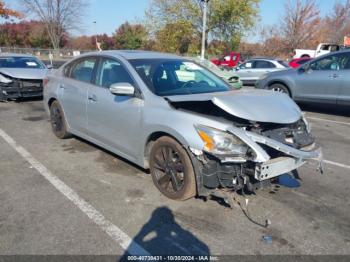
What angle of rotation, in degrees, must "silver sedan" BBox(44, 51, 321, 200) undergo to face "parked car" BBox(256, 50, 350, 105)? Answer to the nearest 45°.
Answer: approximately 90° to its left

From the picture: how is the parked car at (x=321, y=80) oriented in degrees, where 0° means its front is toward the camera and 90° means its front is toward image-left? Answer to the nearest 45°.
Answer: approximately 90°

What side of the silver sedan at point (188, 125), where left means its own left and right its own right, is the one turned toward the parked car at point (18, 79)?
back

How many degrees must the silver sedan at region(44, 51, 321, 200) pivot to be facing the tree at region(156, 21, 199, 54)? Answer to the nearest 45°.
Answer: approximately 135° to its left

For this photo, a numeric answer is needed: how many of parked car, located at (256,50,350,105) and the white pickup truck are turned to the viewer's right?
1
